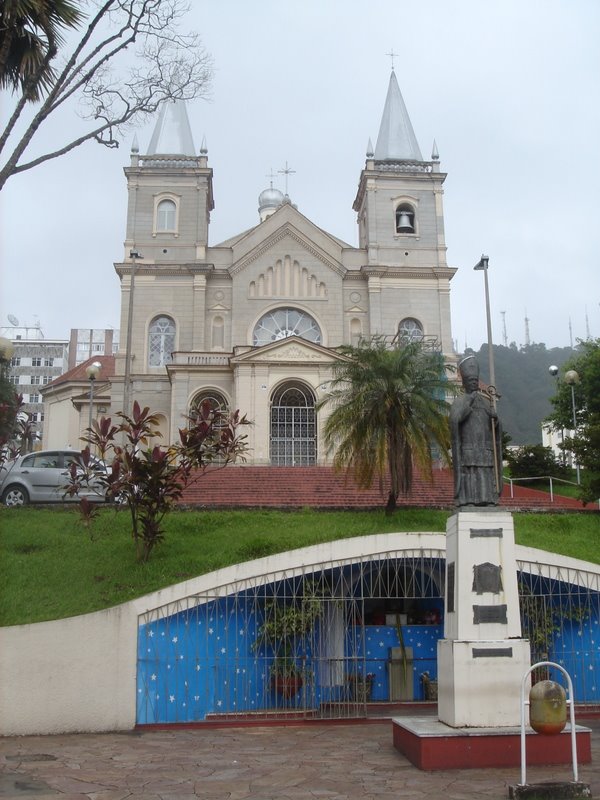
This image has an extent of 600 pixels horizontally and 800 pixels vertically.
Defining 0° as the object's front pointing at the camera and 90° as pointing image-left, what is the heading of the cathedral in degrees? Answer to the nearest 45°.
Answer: approximately 0°

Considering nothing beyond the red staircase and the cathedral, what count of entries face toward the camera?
2

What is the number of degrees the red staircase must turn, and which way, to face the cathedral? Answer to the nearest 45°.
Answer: approximately 180°

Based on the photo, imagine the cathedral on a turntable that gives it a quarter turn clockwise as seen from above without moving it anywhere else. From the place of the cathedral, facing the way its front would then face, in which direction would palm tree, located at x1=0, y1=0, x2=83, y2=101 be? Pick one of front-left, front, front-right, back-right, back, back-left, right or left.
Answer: left

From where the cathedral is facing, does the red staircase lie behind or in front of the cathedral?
in front

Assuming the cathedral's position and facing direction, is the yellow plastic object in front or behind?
in front

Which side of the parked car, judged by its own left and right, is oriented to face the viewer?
right

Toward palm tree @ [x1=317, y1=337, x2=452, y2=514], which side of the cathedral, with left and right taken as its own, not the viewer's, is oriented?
front

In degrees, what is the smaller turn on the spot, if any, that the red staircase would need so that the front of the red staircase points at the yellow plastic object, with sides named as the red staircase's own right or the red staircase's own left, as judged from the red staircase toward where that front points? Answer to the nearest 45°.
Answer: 0° — it already faces it

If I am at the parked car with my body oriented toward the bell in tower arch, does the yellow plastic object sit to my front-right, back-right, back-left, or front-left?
back-right

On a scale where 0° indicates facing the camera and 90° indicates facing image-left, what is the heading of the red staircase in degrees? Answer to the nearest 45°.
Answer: approximately 0°
